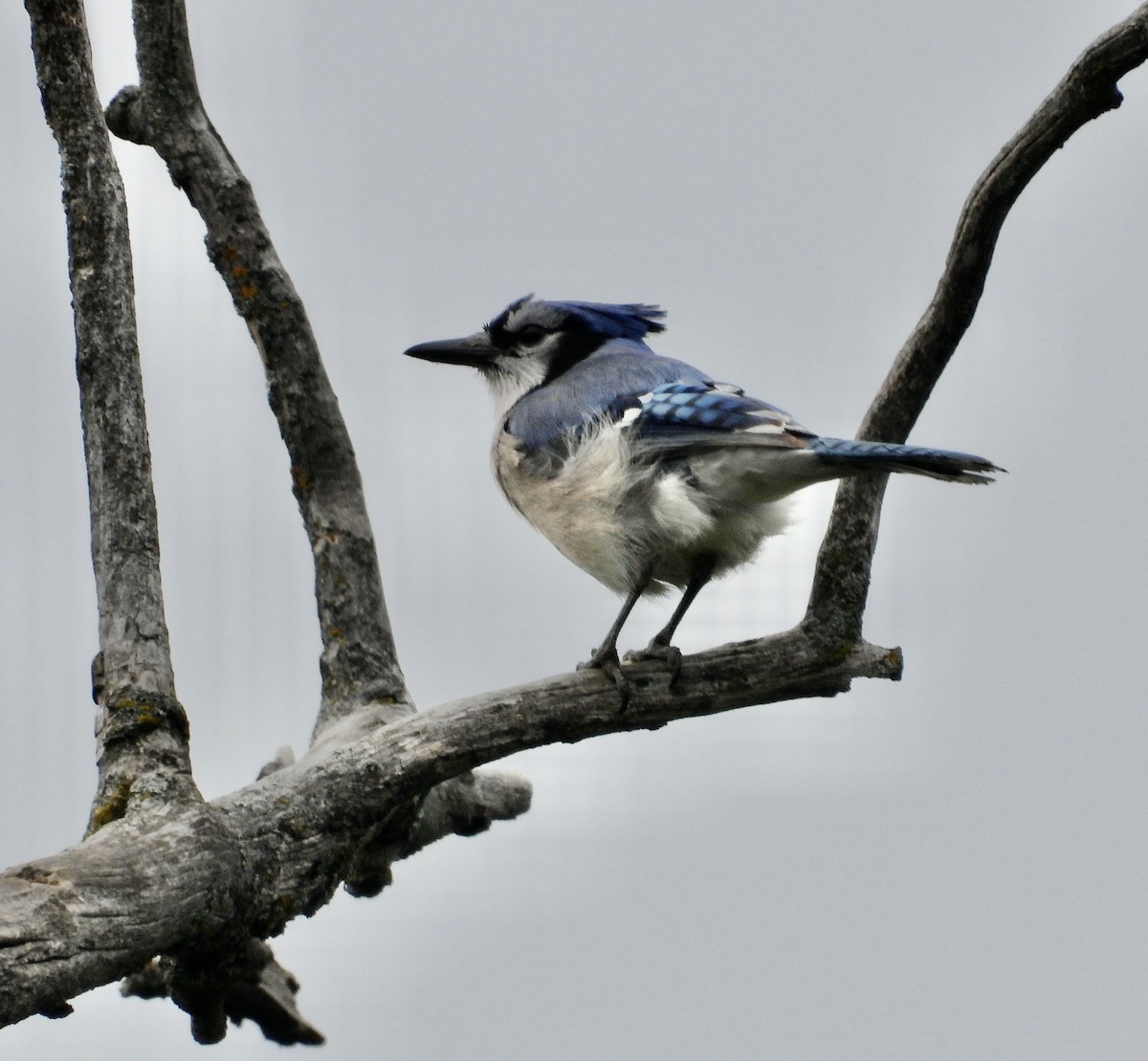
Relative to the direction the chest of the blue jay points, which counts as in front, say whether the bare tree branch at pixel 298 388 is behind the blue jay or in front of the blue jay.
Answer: in front

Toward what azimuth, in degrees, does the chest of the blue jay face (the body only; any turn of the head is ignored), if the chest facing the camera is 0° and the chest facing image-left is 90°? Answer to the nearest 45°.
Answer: approximately 90°

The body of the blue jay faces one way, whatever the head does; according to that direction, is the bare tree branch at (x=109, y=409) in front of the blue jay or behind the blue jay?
in front
